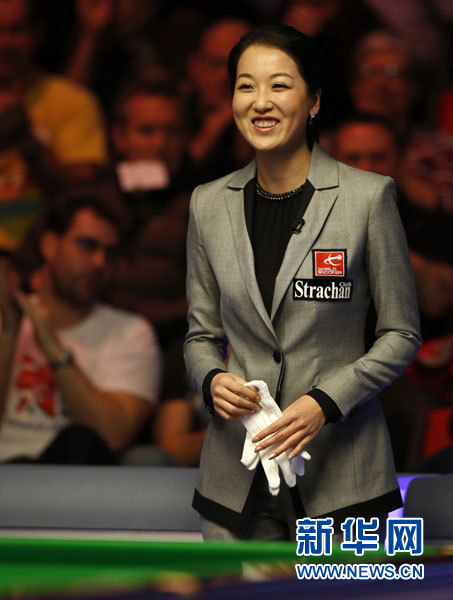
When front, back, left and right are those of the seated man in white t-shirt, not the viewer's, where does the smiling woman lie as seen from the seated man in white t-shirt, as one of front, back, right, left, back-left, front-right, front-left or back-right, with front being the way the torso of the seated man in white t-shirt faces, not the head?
front-left

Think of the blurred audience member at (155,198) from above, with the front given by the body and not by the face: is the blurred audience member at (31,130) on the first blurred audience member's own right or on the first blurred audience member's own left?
on the first blurred audience member's own right

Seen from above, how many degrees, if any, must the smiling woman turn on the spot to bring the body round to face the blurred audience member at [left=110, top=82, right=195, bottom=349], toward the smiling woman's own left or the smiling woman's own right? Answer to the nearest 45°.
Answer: approximately 135° to the smiling woman's own right

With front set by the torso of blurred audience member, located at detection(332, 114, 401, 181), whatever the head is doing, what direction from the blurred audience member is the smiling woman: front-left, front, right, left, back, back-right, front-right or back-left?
front

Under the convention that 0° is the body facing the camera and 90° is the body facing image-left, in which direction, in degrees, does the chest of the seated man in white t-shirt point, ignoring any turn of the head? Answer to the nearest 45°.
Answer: approximately 45°

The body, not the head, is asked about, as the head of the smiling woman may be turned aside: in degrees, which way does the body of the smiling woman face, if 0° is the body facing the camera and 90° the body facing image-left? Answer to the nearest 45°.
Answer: approximately 45°

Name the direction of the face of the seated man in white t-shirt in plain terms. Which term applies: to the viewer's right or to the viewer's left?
to the viewer's right

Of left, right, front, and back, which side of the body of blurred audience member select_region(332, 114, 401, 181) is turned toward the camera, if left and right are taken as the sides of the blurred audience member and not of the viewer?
front

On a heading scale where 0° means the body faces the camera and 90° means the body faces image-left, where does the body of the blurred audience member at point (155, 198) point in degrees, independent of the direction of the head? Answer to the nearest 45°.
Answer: approximately 0°

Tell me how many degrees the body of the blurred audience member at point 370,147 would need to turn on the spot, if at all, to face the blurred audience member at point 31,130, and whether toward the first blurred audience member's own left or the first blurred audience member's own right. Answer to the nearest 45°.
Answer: approximately 90° to the first blurred audience member's own right
